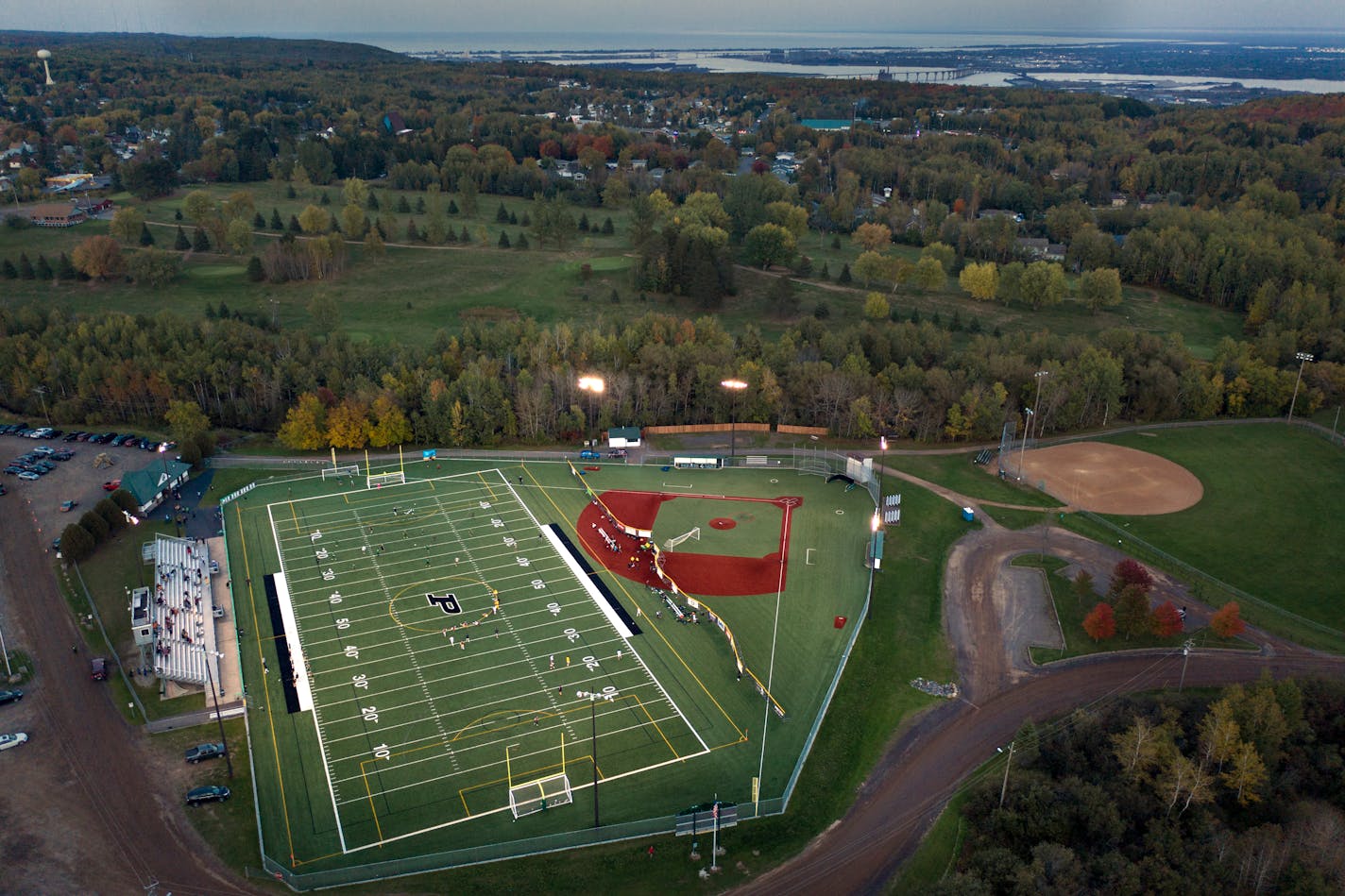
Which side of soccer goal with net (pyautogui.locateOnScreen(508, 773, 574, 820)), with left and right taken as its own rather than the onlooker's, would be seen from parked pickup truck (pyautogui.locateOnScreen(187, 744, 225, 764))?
left

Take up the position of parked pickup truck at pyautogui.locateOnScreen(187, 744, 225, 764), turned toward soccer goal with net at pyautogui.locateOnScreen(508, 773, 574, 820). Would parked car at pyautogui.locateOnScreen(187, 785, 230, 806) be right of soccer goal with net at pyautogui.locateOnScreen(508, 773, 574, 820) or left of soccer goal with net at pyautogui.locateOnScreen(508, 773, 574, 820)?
right

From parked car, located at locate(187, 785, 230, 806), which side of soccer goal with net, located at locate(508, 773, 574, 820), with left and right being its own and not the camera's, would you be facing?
left

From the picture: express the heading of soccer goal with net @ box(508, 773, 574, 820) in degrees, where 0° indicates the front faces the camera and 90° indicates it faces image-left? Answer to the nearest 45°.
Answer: approximately 180°
